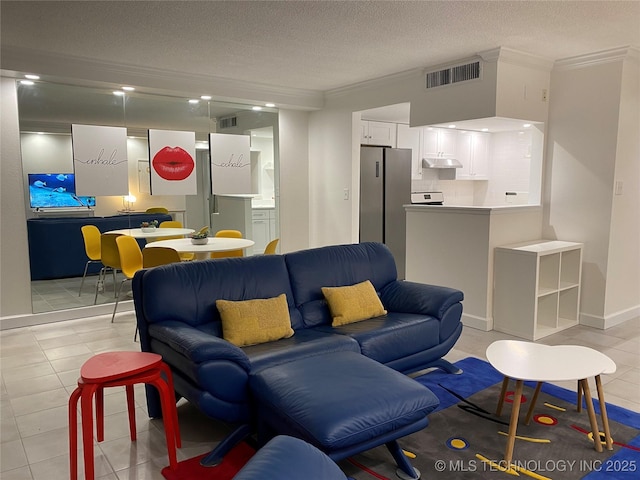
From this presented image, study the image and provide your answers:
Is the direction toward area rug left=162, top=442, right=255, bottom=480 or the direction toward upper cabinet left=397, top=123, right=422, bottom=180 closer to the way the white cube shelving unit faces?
the area rug

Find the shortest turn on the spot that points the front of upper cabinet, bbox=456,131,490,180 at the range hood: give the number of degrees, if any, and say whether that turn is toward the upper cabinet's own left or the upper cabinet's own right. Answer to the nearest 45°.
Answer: approximately 45° to the upper cabinet's own right

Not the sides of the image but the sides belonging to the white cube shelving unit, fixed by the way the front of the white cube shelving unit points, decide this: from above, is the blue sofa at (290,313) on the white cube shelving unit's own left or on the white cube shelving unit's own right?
on the white cube shelving unit's own right

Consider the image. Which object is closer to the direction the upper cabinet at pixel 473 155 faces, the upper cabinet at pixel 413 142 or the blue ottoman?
the blue ottoman

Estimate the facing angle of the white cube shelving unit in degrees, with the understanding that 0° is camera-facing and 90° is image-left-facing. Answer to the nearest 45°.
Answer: approximately 315°

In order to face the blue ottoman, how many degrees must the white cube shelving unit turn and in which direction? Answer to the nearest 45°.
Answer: approximately 45° to its right
